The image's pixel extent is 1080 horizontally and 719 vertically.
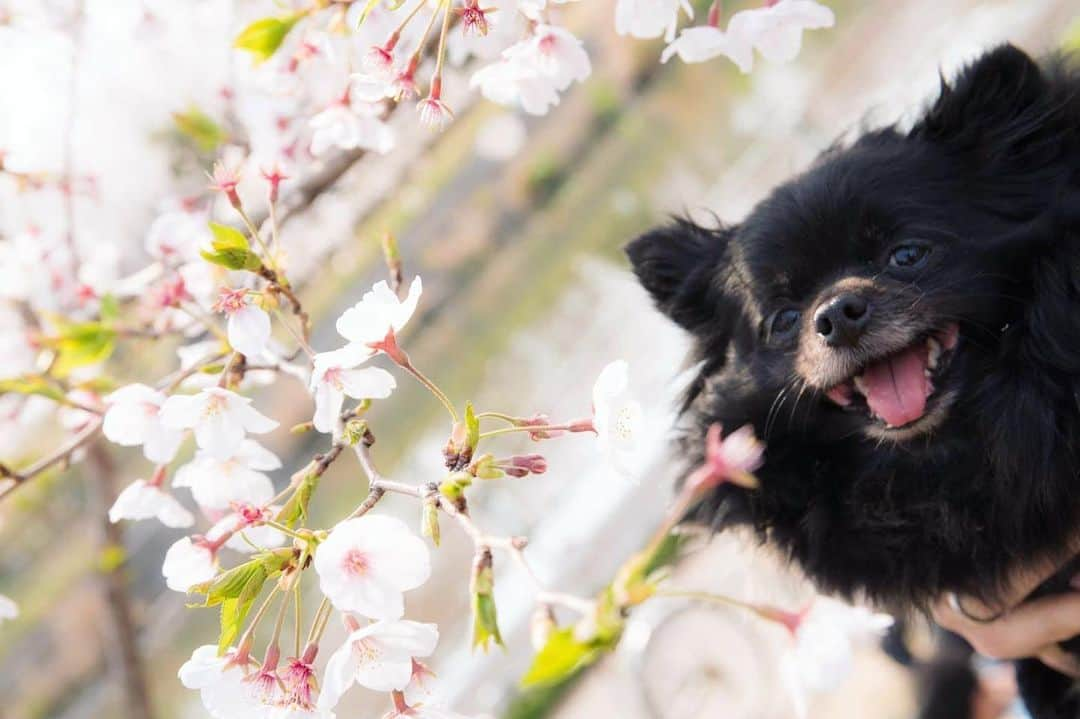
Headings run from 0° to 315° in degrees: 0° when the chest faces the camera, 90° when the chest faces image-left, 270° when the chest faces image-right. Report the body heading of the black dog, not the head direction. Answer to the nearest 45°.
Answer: approximately 45°

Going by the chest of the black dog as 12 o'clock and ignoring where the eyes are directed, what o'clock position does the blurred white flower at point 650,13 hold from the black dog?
The blurred white flower is roughly at 2 o'clock from the black dog.
